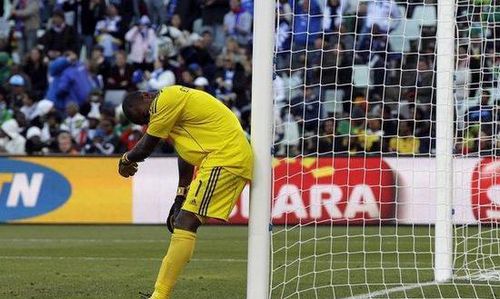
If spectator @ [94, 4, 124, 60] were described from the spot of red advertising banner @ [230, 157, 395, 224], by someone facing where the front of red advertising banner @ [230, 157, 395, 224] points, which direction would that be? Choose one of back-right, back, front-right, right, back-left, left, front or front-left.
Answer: back-right

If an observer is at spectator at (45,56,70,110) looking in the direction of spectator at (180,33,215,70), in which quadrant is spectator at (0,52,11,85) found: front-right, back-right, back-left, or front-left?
back-left

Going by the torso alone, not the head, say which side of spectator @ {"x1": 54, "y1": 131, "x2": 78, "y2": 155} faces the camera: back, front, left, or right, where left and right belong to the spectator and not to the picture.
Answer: front

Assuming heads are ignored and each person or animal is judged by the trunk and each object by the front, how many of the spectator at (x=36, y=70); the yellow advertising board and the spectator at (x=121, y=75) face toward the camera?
3

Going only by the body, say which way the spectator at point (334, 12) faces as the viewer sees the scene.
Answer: toward the camera

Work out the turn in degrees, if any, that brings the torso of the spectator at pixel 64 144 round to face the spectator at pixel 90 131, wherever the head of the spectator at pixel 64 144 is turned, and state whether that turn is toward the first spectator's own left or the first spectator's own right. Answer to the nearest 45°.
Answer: approximately 135° to the first spectator's own left

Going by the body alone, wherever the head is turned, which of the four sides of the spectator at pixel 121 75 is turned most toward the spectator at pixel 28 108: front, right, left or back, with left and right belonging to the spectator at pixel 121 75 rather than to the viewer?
right

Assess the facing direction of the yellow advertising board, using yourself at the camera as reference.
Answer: facing the viewer
